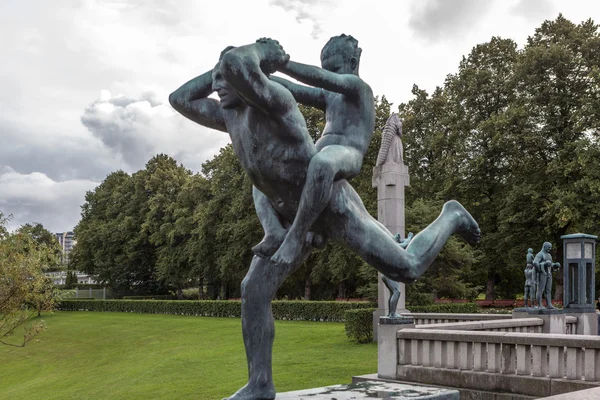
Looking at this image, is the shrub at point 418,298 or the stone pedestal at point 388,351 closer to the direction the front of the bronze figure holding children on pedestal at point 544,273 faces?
the stone pedestal

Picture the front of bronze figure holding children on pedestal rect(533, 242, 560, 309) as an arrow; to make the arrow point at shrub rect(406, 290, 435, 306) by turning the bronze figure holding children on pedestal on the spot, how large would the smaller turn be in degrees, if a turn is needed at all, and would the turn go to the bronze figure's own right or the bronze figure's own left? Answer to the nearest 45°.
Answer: approximately 180°

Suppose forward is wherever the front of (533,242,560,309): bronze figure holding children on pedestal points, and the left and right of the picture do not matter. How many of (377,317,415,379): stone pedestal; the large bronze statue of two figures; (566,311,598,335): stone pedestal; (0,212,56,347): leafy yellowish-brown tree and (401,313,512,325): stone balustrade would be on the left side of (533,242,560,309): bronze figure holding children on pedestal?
1

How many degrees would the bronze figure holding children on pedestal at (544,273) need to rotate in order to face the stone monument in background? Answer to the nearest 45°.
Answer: approximately 135° to its right

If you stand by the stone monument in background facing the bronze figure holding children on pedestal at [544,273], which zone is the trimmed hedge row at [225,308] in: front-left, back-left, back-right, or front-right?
back-left

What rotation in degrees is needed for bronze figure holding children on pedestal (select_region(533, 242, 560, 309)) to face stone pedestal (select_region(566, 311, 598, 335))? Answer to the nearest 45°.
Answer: approximately 90° to its left

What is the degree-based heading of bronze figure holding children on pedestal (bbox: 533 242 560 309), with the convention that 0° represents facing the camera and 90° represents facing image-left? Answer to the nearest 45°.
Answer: approximately 315°

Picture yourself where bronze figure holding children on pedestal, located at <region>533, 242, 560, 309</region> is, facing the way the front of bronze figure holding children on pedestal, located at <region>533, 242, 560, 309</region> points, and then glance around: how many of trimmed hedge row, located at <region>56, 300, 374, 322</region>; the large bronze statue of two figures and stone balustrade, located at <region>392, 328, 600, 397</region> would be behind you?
1

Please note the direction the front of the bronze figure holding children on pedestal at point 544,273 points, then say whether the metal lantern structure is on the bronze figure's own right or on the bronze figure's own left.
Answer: on the bronze figure's own left
